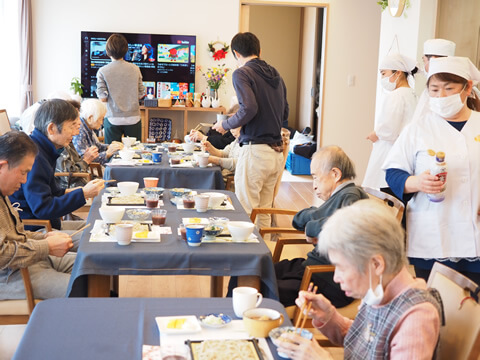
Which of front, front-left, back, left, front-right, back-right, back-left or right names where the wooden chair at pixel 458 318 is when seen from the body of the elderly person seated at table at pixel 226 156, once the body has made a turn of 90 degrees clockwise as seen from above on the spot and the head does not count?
back

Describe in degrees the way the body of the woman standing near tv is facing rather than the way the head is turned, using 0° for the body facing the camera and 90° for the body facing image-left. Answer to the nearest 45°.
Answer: approximately 180°

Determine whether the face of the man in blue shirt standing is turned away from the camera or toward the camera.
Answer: away from the camera

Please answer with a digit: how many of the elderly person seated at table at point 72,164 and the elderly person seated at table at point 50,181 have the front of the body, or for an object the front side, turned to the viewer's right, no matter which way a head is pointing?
2

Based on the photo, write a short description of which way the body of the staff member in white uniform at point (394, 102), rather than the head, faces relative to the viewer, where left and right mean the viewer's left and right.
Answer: facing to the left of the viewer

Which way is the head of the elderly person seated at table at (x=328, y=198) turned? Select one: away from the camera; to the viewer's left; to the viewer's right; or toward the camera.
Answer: to the viewer's left

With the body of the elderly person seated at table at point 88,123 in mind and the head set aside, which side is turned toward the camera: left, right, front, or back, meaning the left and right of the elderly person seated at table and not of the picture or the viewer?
right

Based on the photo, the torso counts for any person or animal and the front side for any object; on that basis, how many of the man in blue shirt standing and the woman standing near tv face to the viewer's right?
0

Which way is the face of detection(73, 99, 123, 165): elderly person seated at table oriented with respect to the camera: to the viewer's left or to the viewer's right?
to the viewer's right

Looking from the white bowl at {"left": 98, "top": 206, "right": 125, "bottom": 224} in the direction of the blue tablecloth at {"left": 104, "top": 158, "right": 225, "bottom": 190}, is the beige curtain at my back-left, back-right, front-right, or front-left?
front-left

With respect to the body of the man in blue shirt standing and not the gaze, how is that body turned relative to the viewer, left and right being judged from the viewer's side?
facing away from the viewer and to the left of the viewer

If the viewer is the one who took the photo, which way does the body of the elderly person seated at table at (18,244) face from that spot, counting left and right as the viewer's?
facing to the right of the viewer

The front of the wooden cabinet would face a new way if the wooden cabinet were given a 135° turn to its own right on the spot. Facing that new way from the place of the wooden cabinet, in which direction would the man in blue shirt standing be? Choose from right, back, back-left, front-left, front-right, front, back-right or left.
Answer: back-left

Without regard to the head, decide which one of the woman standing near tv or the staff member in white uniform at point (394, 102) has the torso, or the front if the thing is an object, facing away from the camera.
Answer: the woman standing near tv

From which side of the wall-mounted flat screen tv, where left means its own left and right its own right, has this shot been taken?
front

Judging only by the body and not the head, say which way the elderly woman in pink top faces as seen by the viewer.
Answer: to the viewer's left

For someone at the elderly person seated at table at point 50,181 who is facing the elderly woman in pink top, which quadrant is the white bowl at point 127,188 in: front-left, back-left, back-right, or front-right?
front-left

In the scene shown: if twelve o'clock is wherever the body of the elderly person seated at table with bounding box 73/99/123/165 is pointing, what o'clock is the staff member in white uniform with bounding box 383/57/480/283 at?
The staff member in white uniform is roughly at 2 o'clock from the elderly person seated at table.

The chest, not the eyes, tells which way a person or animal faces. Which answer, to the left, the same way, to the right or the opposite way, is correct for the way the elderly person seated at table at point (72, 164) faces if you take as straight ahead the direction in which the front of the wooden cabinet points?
to the left

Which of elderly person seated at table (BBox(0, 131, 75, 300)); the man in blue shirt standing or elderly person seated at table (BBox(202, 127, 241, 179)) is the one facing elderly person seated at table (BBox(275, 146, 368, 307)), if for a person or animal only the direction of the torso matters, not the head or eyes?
elderly person seated at table (BBox(0, 131, 75, 300))
